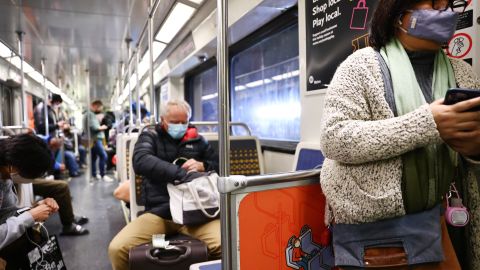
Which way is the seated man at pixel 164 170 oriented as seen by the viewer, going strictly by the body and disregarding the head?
toward the camera

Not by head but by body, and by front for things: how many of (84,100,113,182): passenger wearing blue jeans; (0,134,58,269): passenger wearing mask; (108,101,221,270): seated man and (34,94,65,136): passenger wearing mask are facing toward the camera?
1

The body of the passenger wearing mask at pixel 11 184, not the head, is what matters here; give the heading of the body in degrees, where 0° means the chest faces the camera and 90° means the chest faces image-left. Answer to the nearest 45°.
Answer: approximately 270°

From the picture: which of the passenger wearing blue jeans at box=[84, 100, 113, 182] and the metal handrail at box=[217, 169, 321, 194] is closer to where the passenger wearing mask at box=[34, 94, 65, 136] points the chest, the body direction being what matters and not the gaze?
the passenger wearing blue jeans

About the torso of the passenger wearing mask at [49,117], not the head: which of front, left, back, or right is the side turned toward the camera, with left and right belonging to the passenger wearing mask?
right

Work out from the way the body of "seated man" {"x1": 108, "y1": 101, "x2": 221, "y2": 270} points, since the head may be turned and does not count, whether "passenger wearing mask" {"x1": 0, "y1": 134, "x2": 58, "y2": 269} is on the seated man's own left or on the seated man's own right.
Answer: on the seated man's own right

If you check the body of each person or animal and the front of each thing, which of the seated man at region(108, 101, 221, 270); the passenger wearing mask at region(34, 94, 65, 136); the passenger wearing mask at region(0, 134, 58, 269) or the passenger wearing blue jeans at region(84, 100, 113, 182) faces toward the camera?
the seated man

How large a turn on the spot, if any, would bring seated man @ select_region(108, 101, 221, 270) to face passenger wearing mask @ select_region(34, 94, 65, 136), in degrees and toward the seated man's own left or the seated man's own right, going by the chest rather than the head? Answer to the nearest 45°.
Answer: approximately 135° to the seated man's own right
